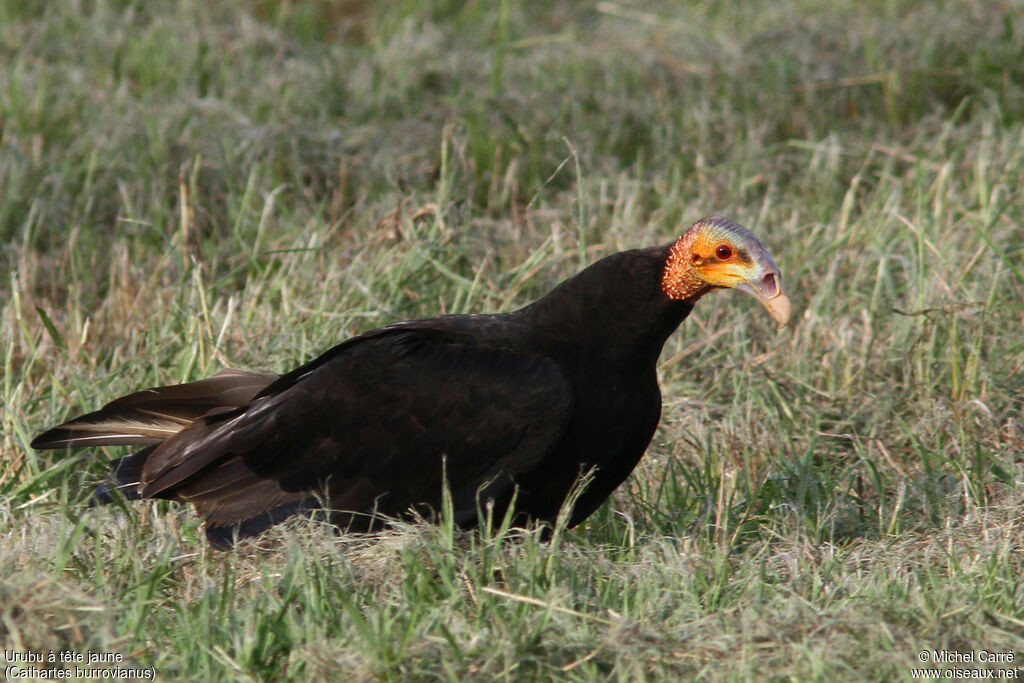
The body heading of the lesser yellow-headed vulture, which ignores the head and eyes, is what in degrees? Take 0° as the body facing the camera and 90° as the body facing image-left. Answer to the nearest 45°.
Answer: approximately 270°
